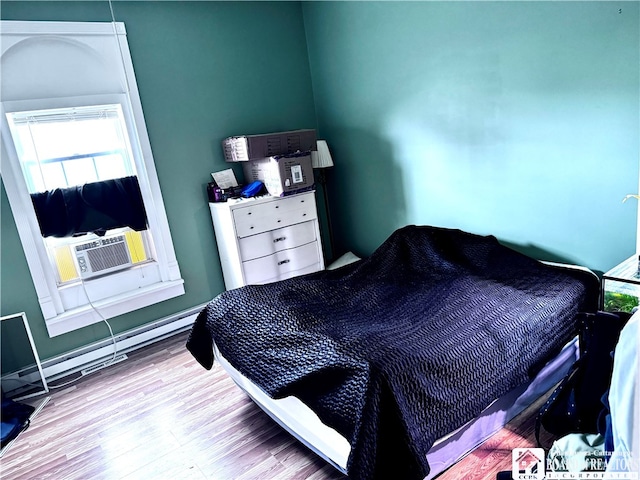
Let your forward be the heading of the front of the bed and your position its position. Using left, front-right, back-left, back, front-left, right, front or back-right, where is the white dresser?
right

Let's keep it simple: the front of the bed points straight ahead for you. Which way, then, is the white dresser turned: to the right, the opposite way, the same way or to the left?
to the left

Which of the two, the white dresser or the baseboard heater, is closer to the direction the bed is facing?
the baseboard heater

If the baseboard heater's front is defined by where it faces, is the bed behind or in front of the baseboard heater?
in front

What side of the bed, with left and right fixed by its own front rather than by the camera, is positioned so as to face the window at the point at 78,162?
right

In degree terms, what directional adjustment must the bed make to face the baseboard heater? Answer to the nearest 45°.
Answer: approximately 45° to its right

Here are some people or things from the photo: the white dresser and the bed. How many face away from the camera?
0

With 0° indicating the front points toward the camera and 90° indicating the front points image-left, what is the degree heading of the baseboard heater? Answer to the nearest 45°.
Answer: approximately 315°

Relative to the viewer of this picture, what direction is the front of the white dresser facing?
facing the viewer and to the right of the viewer

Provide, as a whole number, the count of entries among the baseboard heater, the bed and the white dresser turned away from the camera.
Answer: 0

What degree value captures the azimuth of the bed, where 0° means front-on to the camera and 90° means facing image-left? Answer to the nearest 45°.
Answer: approximately 45°
